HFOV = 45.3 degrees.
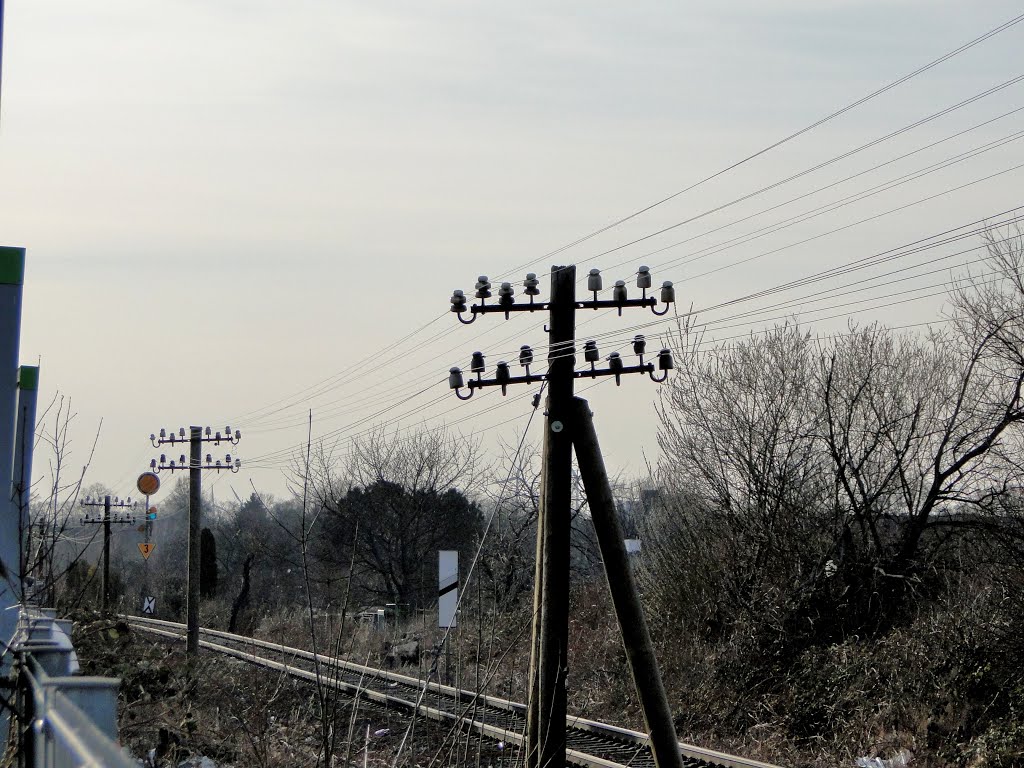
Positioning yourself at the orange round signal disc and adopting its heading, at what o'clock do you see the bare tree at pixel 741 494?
The bare tree is roughly at 11 o'clock from the orange round signal disc.

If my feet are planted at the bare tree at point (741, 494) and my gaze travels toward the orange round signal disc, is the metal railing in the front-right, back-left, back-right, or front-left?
back-left

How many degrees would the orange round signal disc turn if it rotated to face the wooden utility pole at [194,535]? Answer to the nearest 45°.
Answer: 0° — it already faces it

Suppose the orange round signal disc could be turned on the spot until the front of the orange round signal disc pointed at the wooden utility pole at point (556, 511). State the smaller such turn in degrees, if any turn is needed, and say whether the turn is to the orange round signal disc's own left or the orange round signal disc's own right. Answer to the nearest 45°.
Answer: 0° — it already faces it

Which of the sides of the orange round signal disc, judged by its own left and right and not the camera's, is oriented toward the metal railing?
front

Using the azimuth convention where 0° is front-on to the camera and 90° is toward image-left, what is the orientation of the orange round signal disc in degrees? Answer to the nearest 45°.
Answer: approximately 0°

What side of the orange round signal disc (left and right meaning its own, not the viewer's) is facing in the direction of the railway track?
front

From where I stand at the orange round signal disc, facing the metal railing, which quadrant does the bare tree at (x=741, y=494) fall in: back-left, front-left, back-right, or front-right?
front-left

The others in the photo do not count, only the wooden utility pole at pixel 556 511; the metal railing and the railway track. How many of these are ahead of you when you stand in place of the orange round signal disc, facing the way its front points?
3
